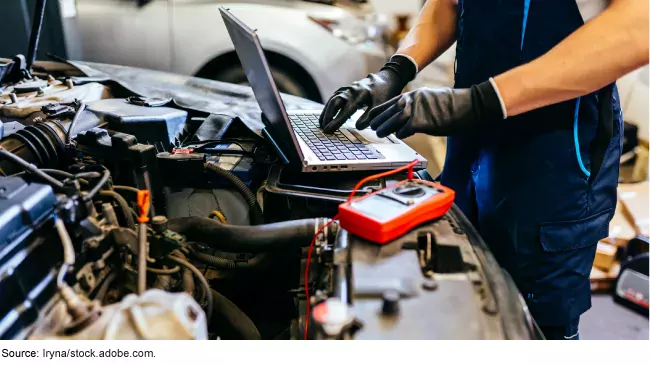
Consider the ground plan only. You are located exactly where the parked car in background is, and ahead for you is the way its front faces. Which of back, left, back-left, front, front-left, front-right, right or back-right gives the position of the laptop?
front-right

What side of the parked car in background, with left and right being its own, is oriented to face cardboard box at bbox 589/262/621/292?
front

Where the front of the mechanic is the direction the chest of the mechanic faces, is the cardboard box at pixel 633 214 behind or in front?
behind

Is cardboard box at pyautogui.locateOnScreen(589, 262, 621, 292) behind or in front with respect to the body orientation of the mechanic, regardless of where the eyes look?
behind

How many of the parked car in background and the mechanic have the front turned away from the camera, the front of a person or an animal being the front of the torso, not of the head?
0

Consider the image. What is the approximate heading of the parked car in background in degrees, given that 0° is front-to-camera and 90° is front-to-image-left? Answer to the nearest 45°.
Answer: approximately 315°

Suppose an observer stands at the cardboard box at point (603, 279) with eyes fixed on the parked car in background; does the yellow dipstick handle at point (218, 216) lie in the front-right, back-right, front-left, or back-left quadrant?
front-left

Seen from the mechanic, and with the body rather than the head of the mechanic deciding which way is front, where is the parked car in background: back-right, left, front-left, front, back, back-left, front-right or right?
right

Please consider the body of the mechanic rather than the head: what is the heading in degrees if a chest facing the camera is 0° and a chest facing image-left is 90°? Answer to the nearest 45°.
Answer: approximately 45°

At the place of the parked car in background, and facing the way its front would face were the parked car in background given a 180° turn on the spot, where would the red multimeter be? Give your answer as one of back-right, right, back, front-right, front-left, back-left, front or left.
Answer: back-left

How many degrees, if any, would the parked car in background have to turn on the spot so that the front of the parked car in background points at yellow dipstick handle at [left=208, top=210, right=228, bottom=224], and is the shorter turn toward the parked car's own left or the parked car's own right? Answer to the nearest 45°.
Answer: approximately 45° to the parked car's own right
